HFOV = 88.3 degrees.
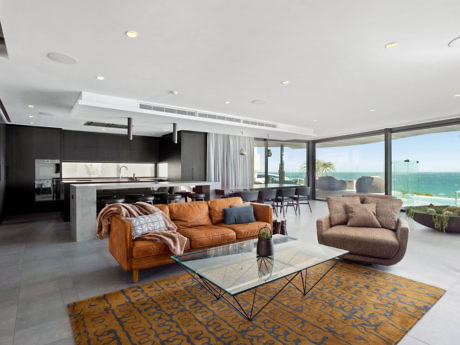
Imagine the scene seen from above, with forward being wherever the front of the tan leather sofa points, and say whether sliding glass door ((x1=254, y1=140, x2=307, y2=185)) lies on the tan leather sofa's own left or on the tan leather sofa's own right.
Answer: on the tan leather sofa's own left

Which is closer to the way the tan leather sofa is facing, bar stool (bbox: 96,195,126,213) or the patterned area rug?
the patterned area rug

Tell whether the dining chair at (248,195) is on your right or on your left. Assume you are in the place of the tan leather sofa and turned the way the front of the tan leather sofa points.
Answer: on your left

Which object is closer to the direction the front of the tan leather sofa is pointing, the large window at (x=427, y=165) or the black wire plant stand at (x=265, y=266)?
the black wire plant stand

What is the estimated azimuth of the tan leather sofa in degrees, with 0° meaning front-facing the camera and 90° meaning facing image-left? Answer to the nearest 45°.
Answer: approximately 315°

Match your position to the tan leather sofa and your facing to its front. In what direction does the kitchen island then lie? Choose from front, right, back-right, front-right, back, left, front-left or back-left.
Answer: back

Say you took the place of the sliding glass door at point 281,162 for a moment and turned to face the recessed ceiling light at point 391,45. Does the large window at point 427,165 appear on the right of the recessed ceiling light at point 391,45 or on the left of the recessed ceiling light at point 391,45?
left

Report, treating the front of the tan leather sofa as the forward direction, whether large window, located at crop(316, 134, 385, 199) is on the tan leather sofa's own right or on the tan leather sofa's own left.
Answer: on the tan leather sofa's own left

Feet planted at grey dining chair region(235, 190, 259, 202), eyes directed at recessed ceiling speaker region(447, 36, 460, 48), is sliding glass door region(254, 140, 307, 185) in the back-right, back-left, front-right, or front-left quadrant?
back-left

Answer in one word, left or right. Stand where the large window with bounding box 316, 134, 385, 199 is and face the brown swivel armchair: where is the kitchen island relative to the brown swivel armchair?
right

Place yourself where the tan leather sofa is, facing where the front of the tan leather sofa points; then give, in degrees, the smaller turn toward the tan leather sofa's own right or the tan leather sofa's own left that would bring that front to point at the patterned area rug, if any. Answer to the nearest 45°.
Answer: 0° — it already faces it

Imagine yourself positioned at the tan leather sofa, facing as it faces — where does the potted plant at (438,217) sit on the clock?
The potted plant is roughly at 10 o'clock from the tan leather sofa.
